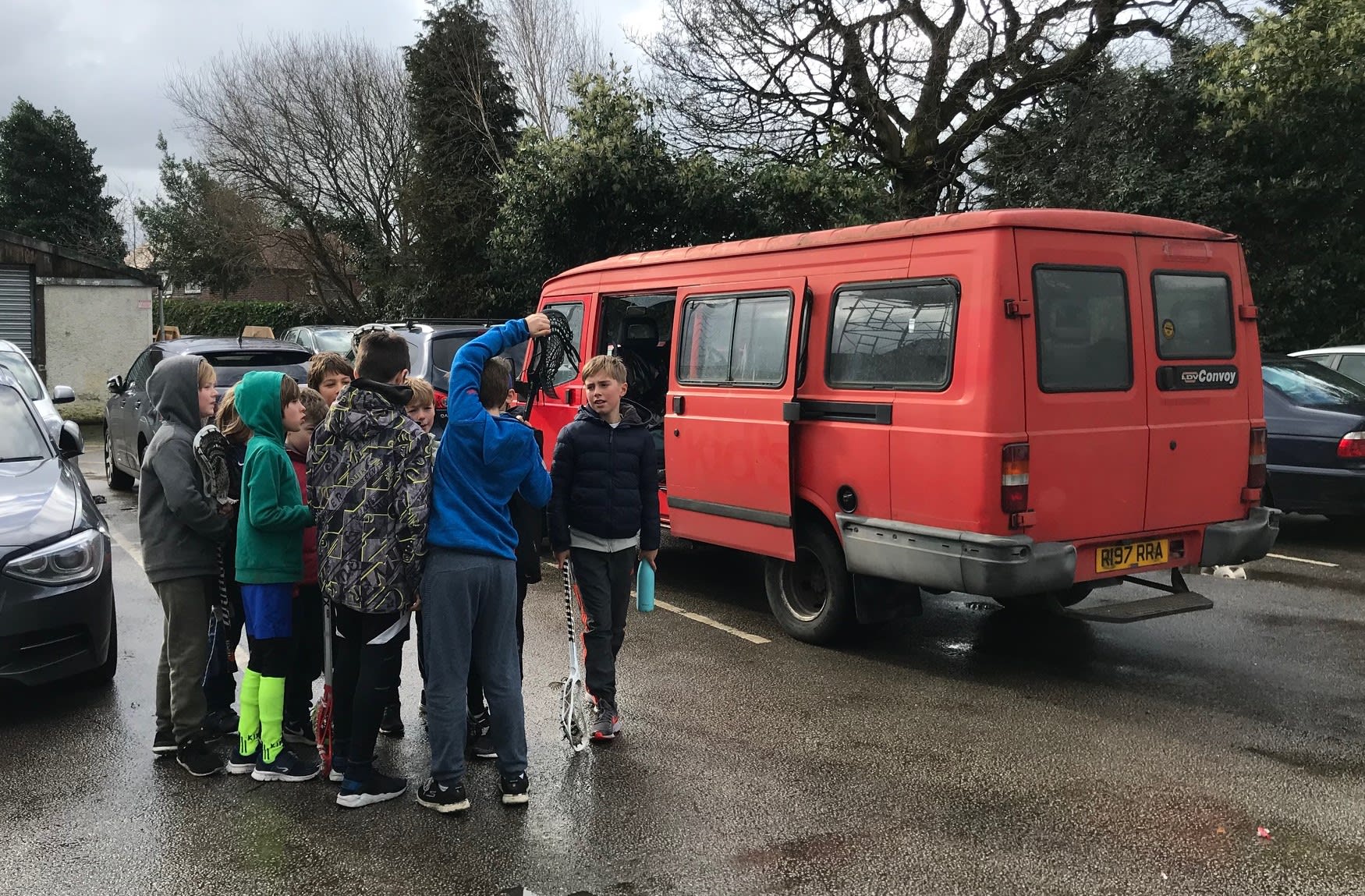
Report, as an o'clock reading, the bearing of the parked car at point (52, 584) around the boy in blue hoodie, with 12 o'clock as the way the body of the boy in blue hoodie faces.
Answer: The parked car is roughly at 10 o'clock from the boy in blue hoodie.

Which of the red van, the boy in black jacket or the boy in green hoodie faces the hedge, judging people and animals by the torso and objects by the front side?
the red van

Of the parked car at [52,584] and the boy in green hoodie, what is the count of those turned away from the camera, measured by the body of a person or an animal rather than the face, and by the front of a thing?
0

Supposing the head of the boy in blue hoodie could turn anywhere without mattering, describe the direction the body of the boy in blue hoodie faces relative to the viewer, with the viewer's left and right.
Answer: facing away from the viewer

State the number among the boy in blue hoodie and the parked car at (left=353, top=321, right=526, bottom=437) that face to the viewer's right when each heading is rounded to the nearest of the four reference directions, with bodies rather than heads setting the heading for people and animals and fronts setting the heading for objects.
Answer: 0

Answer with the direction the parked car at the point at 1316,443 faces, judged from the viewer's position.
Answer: facing away from the viewer and to the left of the viewer

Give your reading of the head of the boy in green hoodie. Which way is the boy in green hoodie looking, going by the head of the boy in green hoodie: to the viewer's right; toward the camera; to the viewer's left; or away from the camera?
to the viewer's right

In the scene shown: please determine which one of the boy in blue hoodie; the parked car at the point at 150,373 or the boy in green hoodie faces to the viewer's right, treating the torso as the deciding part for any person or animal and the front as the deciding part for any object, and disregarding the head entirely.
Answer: the boy in green hoodie

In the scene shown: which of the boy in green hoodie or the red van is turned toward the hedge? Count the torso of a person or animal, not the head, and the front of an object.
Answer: the red van

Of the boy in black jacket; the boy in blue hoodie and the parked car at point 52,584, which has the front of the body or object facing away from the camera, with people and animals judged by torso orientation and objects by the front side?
the boy in blue hoodie

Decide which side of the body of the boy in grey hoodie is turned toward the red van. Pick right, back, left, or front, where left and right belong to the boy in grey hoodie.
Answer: front

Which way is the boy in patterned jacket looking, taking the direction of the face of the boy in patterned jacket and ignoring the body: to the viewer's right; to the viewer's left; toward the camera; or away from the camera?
away from the camera

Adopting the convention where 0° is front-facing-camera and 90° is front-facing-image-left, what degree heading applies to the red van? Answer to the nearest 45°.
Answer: approximately 135°

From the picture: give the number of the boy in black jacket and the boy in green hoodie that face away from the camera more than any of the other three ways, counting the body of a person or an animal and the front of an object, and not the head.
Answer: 0

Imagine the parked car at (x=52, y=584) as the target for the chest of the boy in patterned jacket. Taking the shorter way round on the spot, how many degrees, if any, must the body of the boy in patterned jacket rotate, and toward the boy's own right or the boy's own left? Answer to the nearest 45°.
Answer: approximately 90° to the boy's own left

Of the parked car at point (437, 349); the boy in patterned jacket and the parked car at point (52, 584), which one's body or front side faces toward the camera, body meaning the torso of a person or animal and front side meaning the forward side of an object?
the parked car at point (52, 584)

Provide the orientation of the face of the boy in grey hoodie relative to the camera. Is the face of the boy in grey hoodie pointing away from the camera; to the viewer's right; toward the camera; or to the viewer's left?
to the viewer's right
